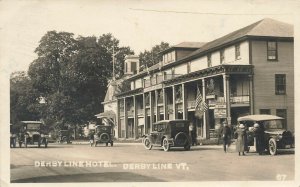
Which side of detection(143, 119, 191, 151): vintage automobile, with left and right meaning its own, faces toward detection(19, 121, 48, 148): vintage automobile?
front

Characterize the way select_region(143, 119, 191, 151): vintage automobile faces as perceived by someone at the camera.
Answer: facing away from the viewer and to the left of the viewer
